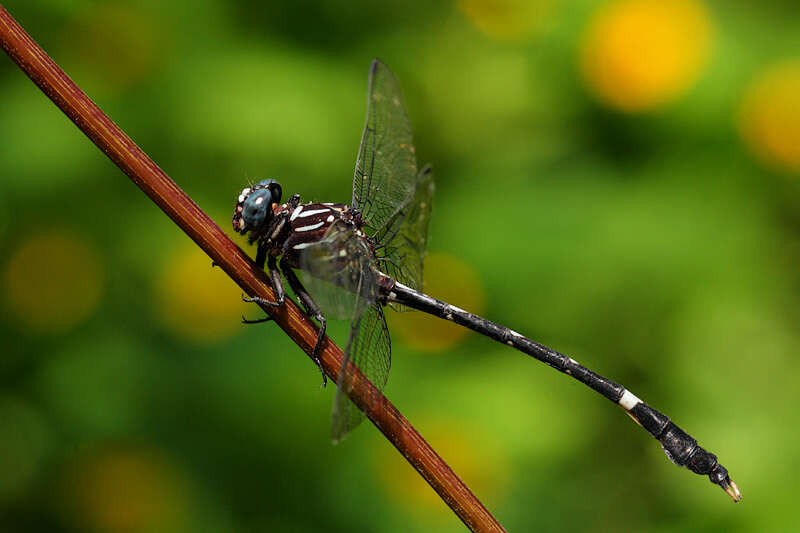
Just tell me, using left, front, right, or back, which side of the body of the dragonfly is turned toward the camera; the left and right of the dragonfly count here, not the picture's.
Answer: left
